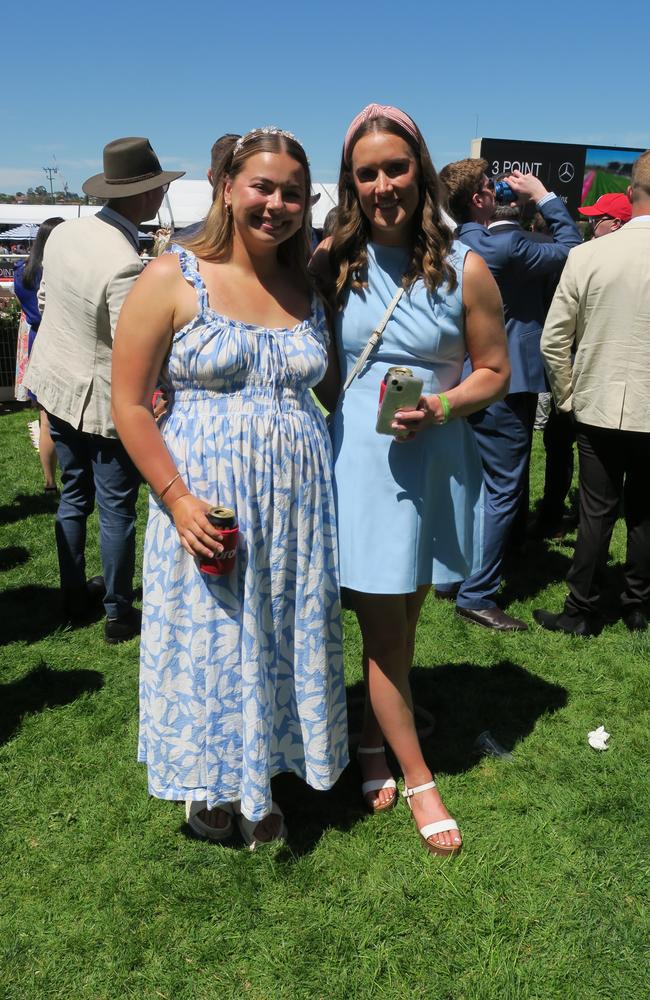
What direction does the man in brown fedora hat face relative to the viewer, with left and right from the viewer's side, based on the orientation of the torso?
facing away from the viewer and to the right of the viewer

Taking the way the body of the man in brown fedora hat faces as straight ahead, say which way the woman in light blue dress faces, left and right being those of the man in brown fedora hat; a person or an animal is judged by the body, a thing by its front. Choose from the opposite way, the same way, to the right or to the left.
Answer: the opposite way

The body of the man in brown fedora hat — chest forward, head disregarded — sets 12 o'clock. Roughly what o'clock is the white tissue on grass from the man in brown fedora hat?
The white tissue on grass is roughly at 3 o'clock from the man in brown fedora hat.

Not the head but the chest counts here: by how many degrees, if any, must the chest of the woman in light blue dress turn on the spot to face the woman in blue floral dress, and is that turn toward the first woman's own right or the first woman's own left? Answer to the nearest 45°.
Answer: approximately 45° to the first woman's own right

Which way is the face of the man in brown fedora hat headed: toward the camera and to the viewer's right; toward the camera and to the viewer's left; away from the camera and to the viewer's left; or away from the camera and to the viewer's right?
away from the camera and to the viewer's right

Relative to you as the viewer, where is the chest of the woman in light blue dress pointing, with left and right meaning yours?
facing the viewer

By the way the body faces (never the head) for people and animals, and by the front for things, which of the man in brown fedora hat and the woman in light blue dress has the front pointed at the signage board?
the man in brown fedora hat
